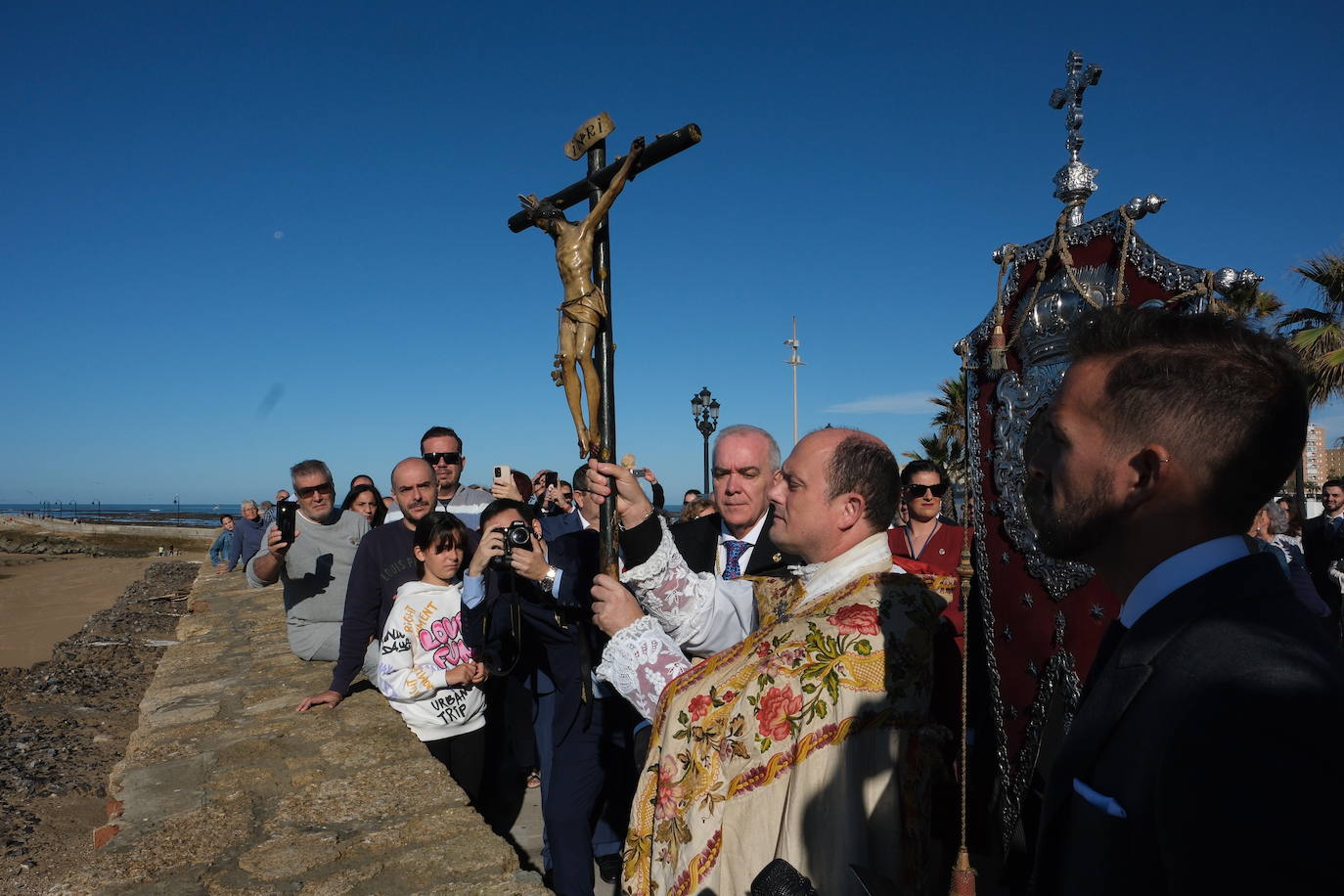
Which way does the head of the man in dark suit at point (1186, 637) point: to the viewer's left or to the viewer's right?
to the viewer's left

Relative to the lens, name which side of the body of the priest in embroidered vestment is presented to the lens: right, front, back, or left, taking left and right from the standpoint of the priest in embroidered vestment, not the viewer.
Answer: left

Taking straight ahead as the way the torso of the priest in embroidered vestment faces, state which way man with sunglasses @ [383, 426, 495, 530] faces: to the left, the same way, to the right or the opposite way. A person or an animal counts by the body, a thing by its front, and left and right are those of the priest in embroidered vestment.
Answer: to the left

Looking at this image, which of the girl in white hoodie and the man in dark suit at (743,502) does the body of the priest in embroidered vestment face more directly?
the girl in white hoodie

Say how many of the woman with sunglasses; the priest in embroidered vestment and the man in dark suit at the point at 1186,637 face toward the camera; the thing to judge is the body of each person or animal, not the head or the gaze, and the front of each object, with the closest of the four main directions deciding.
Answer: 1

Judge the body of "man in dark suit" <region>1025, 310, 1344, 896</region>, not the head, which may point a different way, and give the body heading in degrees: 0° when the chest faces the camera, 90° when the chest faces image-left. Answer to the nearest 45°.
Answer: approximately 90°

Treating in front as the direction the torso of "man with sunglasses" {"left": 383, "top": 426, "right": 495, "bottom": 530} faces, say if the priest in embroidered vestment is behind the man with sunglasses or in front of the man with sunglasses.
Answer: in front

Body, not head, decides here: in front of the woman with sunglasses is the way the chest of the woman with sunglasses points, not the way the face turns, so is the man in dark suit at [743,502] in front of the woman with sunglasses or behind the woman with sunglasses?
in front

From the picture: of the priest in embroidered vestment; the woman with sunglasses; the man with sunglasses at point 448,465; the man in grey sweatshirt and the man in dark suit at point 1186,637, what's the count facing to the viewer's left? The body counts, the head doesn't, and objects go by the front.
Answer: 2
